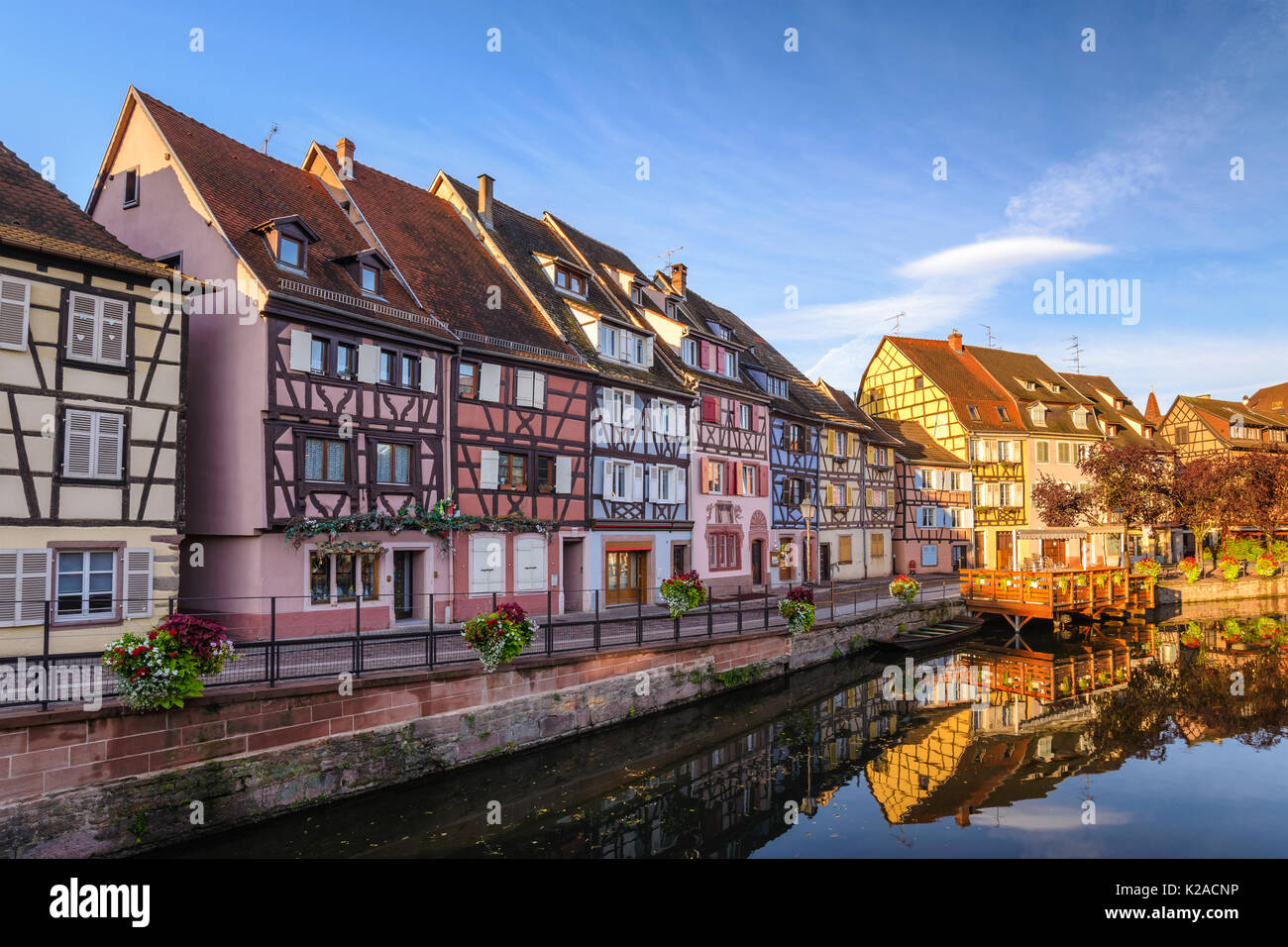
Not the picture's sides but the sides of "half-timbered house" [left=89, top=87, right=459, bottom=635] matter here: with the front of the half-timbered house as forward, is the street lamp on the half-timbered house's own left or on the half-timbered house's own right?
on the half-timbered house's own left

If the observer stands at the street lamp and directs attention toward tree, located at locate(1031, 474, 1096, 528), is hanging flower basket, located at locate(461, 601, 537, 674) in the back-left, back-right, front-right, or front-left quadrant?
back-right

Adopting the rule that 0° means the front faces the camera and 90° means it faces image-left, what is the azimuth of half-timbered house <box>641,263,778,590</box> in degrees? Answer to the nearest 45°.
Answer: approximately 315°

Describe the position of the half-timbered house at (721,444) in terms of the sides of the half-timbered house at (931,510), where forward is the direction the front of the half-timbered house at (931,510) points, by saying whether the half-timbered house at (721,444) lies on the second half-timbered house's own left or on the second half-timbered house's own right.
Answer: on the second half-timbered house's own right

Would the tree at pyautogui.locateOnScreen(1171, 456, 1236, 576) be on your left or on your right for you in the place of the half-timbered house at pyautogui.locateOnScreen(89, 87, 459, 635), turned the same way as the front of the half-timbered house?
on your left

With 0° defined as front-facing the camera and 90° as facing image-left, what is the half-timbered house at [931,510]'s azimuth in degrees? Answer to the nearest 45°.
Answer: approximately 315°
